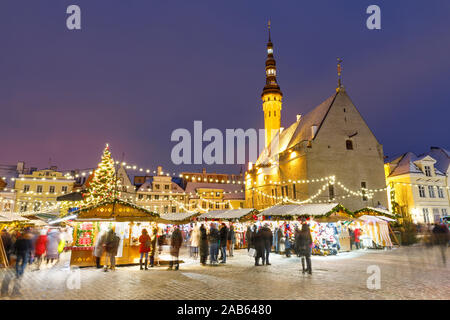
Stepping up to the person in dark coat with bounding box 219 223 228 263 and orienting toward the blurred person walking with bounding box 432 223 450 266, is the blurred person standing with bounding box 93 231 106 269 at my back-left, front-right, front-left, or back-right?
back-right

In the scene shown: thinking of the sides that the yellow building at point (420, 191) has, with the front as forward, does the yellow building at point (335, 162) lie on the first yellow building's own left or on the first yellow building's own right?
on the first yellow building's own right

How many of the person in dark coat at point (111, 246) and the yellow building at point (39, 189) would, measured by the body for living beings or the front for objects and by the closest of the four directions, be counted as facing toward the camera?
1

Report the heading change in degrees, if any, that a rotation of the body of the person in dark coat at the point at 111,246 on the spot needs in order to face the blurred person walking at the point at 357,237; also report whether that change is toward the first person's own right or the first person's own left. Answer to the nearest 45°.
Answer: approximately 90° to the first person's own right

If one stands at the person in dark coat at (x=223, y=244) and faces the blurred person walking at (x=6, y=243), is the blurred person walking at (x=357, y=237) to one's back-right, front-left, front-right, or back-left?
back-right

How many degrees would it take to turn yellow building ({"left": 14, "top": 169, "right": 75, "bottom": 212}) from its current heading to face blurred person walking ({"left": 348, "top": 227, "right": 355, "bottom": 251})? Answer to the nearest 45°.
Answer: approximately 45° to its left

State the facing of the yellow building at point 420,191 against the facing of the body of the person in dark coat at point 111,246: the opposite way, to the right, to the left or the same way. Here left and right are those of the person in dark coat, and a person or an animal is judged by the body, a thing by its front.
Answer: the opposite way

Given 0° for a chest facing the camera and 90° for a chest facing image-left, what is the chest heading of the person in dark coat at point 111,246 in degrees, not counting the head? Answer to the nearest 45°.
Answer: approximately 180°

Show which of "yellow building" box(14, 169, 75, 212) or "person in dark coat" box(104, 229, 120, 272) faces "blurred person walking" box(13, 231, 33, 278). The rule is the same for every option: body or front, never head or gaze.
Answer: the yellow building
